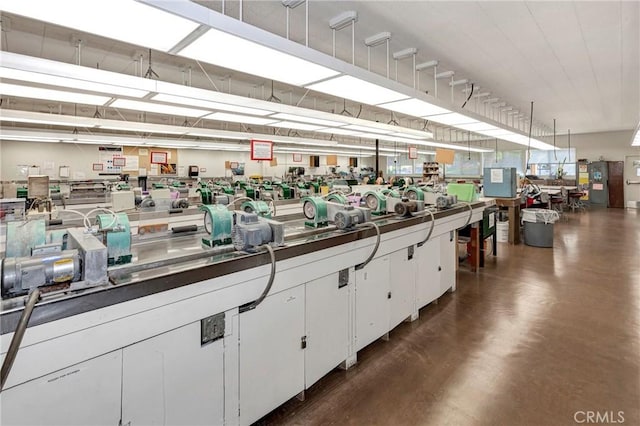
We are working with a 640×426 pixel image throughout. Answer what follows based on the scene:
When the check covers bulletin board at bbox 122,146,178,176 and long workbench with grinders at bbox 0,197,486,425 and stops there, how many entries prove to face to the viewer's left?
0

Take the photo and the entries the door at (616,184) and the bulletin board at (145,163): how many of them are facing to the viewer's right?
0

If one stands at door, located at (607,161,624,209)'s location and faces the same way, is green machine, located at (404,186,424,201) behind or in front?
in front

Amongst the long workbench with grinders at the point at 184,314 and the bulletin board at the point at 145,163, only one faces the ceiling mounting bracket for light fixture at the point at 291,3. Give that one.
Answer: the bulletin board

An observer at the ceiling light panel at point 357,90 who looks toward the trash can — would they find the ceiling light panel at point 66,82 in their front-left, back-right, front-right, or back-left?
back-left

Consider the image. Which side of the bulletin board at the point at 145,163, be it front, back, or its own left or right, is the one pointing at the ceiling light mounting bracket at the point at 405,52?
front

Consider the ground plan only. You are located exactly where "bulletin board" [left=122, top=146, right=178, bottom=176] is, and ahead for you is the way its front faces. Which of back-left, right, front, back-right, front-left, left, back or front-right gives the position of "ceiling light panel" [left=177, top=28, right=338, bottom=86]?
front

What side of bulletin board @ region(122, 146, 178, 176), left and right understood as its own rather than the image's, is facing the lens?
front

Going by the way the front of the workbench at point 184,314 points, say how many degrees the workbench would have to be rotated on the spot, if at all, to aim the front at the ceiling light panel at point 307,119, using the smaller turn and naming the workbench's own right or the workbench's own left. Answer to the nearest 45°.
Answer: approximately 135° to the workbench's own left

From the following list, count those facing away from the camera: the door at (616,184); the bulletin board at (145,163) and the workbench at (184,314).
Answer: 0

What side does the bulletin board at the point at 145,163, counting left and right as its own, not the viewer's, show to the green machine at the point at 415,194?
front

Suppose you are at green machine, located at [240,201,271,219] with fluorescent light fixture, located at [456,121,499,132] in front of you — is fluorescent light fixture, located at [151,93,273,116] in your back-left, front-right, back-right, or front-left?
front-left

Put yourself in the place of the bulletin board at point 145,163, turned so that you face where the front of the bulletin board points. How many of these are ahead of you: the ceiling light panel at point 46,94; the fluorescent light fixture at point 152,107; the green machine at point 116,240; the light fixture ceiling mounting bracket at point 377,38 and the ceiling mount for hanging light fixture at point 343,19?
5
